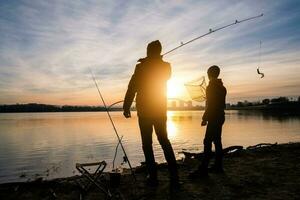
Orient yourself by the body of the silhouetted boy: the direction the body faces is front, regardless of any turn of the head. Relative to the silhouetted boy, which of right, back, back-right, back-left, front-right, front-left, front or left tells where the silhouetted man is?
front-left

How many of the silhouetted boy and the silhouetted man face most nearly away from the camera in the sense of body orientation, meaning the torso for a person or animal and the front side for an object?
1

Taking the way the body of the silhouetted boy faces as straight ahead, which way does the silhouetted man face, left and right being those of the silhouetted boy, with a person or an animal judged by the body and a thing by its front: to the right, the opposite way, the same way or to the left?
to the right

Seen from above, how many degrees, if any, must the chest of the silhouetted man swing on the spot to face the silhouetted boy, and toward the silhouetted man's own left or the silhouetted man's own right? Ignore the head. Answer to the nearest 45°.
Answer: approximately 45° to the silhouetted man's own right

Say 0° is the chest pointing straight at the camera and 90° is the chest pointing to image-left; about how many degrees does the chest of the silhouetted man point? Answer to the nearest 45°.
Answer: approximately 180°

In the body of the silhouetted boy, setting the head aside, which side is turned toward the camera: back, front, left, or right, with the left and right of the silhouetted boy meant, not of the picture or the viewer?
left

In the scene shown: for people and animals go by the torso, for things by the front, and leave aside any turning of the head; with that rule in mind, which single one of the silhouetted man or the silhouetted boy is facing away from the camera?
the silhouetted man
